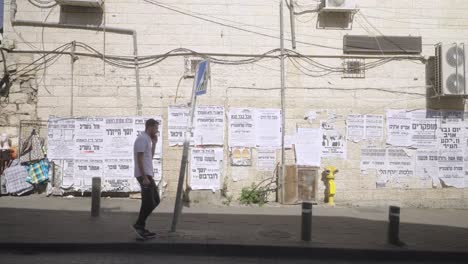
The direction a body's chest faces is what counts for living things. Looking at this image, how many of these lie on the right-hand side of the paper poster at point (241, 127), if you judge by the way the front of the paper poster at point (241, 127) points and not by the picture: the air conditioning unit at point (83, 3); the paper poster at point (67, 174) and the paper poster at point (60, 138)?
3

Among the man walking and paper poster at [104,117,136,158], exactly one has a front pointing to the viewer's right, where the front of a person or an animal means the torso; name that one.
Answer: the man walking

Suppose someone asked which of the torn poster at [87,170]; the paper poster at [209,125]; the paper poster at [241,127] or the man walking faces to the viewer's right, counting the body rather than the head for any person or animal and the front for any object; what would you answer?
the man walking

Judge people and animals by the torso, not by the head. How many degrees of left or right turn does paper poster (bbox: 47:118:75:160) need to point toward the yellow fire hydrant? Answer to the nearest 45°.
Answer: approximately 90° to its left

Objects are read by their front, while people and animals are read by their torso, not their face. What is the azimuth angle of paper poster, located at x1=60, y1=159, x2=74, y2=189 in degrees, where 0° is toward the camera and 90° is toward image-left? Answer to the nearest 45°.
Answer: approximately 0°

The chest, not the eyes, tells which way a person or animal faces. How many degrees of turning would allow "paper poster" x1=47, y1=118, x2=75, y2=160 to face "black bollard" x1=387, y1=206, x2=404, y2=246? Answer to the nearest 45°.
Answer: approximately 45° to its left

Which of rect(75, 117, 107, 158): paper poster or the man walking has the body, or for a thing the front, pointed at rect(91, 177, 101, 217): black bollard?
the paper poster

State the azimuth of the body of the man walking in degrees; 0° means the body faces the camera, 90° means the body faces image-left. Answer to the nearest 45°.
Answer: approximately 270°
